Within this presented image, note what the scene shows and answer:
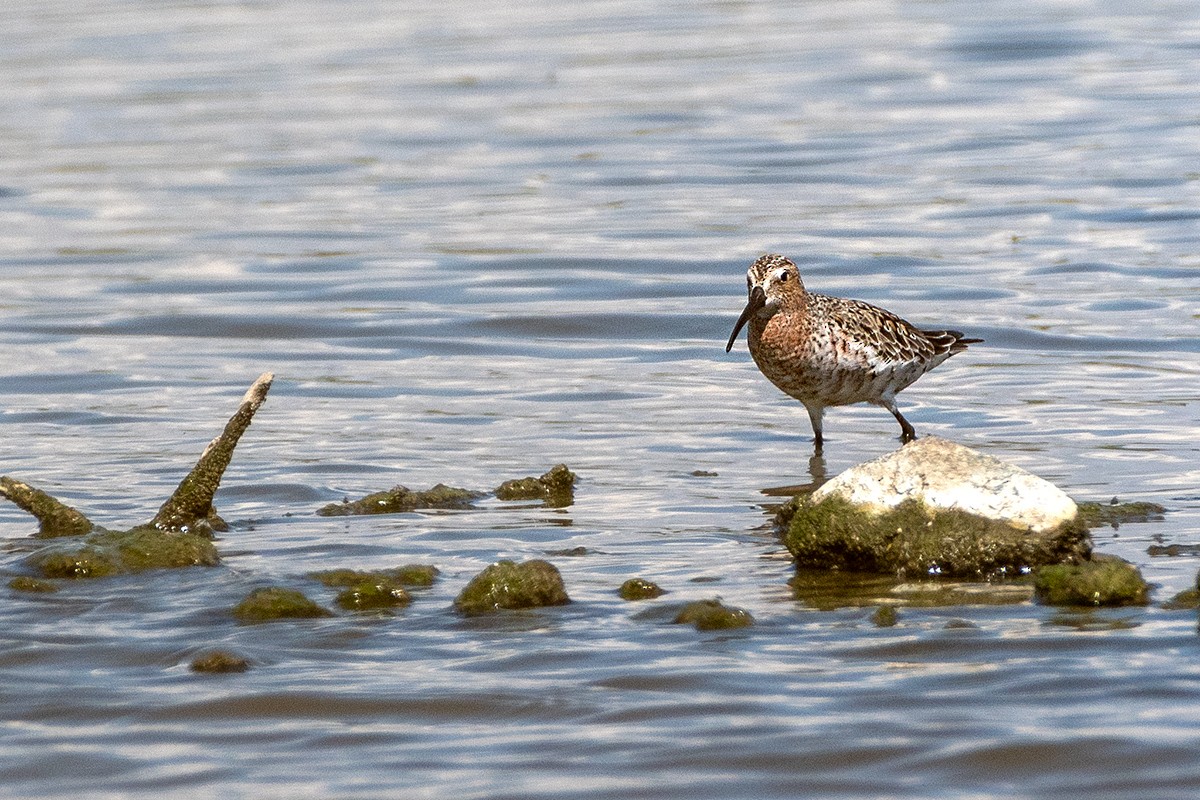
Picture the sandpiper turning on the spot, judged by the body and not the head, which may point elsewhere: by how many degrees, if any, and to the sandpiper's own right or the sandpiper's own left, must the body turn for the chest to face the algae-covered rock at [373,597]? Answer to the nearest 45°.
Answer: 0° — it already faces it

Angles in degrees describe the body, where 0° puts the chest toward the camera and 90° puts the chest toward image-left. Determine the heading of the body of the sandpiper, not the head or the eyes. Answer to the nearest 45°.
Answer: approximately 45°

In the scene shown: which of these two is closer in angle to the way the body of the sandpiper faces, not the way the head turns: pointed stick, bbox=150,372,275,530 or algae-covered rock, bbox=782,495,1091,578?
the pointed stick

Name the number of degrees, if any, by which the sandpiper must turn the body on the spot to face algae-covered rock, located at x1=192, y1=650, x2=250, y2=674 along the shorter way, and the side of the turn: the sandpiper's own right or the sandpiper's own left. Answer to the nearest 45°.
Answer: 0° — it already faces it

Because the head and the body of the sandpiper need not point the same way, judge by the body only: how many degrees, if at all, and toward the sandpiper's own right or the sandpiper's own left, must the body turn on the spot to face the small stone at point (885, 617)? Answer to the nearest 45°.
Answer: approximately 45° to the sandpiper's own left

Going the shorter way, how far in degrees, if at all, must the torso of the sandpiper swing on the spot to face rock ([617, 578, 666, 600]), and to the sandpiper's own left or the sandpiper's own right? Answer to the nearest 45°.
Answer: approximately 45° to the sandpiper's own left

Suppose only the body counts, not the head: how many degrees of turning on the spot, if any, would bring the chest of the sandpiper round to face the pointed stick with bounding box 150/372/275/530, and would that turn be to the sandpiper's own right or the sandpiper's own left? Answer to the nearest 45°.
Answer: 0° — it already faces it

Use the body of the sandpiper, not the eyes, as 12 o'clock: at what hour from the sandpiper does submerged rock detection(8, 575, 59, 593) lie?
The submerged rock is roughly at 12 o'clock from the sandpiper.

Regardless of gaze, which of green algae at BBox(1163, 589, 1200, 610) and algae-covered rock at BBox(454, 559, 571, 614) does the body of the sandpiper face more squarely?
the algae-covered rock
